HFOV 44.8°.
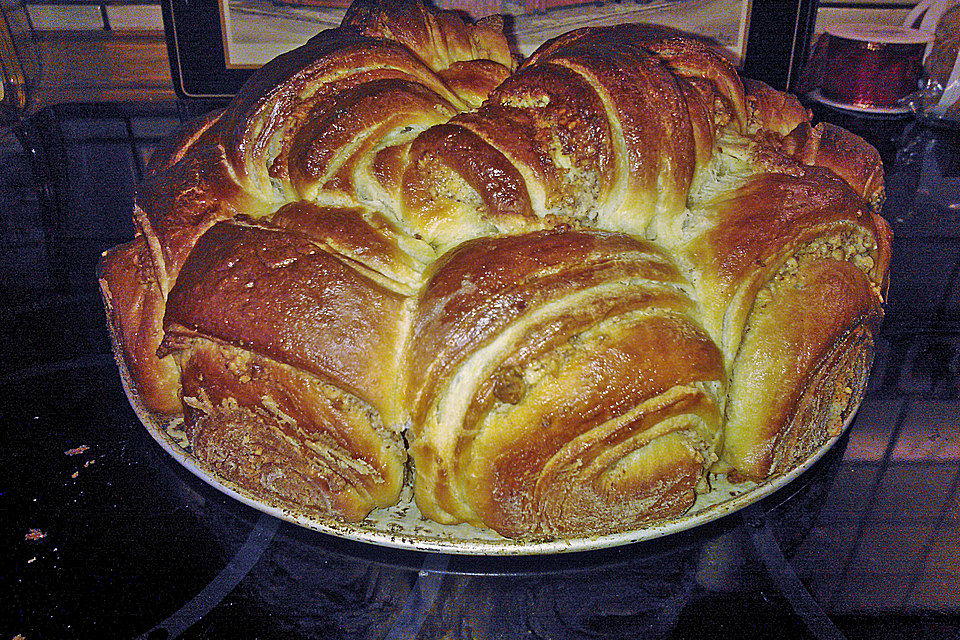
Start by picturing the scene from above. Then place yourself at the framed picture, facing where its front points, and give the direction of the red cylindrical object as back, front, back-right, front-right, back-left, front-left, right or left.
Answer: left

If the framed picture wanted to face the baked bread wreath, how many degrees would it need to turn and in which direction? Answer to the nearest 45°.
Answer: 0° — it already faces it

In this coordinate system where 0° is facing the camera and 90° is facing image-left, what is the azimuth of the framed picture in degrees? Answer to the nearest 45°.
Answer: approximately 0°

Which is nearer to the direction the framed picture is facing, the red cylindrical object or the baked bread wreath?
the baked bread wreath
